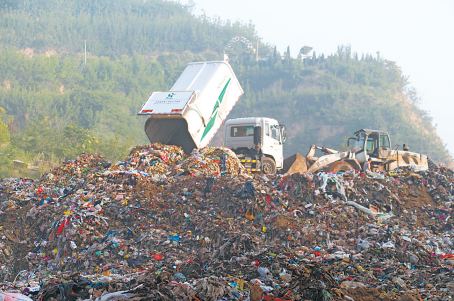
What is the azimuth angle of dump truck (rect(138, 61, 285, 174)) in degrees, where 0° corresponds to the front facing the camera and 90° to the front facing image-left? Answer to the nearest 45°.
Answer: approximately 225°

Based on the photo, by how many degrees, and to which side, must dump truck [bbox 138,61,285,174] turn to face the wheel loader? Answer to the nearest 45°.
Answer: approximately 45° to its right

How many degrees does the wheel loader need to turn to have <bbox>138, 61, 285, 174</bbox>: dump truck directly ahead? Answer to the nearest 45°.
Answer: approximately 45° to its left

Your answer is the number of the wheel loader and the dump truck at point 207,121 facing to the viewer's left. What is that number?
1

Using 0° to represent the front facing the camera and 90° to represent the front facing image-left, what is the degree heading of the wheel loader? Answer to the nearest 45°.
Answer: approximately 90°
